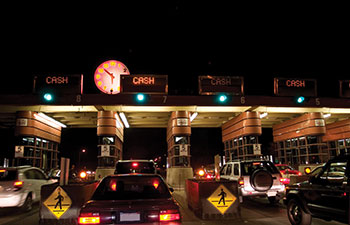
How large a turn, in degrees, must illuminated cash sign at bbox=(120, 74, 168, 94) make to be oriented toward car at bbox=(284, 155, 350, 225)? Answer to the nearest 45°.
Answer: approximately 45° to its left

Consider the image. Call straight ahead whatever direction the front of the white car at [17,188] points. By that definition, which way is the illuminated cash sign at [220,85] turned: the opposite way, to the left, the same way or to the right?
the opposite way

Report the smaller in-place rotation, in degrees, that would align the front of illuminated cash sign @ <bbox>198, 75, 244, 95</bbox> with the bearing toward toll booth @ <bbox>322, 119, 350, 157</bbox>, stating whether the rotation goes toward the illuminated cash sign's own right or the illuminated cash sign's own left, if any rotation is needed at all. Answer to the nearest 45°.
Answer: approximately 135° to the illuminated cash sign's own left

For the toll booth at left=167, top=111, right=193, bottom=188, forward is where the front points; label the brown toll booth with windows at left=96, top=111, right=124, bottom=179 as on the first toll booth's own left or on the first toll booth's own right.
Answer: on the first toll booth's own right

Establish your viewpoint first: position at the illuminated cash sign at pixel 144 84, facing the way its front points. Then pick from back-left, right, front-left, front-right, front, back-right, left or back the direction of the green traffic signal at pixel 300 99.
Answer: left

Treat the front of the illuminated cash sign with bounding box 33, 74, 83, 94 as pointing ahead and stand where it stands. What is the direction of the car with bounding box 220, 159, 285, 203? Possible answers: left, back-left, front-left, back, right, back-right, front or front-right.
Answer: front-left

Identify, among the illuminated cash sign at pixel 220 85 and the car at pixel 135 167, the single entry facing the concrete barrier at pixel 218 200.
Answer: the illuminated cash sign

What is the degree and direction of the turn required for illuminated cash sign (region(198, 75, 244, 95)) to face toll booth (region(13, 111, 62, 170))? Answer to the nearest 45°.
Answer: approximately 90° to its right

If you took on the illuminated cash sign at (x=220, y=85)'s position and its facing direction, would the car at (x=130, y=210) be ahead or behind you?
ahead

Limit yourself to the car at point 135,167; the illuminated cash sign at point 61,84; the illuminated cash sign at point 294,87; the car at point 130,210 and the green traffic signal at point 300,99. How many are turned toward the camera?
3

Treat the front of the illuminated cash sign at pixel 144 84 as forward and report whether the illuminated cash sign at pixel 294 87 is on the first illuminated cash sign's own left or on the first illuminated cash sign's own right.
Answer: on the first illuminated cash sign's own left

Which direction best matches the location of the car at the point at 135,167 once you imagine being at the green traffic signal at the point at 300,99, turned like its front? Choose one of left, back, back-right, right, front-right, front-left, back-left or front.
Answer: front-right

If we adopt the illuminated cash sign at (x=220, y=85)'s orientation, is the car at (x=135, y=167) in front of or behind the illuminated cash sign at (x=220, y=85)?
in front

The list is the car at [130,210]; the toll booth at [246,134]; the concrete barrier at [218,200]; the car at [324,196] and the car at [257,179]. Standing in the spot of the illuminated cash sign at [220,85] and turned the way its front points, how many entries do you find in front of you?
4

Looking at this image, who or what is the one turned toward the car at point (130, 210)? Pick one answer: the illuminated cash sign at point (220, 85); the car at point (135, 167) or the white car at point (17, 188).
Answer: the illuminated cash sign

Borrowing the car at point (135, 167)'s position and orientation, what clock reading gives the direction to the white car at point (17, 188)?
The white car is roughly at 8 o'clock from the car.

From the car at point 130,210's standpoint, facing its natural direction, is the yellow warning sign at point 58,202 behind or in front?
in front
